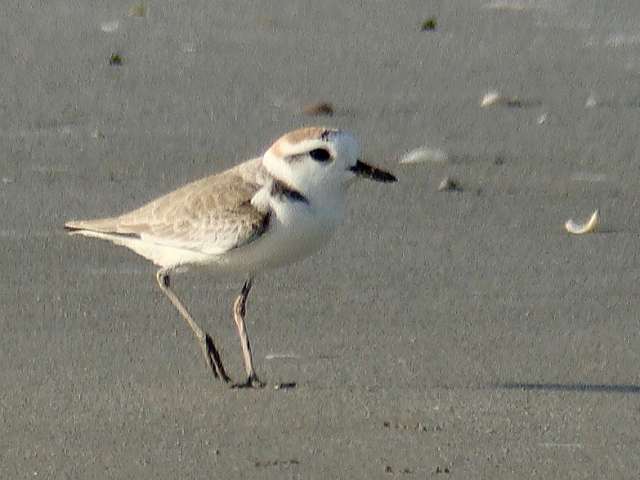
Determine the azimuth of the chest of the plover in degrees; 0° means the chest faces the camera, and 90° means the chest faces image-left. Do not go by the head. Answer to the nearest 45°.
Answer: approximately 270°

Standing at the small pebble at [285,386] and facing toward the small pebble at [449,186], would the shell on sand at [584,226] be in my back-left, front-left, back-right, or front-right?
front-right

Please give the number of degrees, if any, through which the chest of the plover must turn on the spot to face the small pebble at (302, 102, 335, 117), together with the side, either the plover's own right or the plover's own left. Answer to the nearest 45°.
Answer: approximately 90° to the plover's own left

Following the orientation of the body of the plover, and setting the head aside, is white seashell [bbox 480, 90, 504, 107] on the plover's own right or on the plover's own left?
on the plover's own left

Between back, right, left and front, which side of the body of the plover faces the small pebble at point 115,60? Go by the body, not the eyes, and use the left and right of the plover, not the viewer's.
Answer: left

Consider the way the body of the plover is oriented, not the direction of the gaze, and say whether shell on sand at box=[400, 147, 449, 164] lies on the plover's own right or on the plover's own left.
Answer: on the plover's own left

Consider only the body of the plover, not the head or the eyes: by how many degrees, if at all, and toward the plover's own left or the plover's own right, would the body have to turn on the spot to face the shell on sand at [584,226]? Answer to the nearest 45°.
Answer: approximately 45° to the plover's own left
